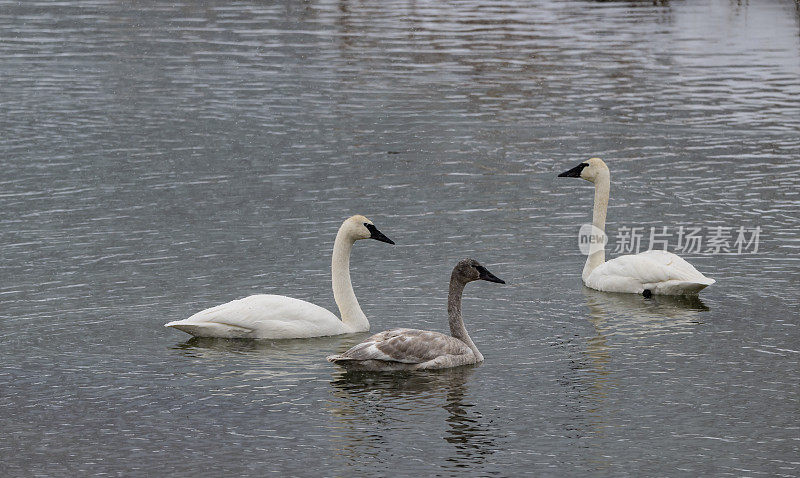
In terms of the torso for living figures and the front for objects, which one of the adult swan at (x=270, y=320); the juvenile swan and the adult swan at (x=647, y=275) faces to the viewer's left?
the adult swan at (x=647, y=275)

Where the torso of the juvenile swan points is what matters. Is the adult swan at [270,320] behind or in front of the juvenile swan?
behind

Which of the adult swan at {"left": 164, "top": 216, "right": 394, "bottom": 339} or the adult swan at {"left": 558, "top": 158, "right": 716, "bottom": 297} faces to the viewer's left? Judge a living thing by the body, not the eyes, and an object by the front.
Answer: the adult swan at {"left": 558, "top": 158, "right": 716, "bottom": 297}

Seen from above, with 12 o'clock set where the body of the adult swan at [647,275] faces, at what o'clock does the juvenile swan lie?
The juvenile swan is roughly at 10 o'clock from the adult swan.

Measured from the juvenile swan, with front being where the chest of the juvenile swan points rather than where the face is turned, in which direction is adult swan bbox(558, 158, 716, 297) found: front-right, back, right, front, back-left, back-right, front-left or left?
front-left

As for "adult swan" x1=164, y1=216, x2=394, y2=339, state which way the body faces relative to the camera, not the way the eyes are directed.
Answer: to the viewer's right

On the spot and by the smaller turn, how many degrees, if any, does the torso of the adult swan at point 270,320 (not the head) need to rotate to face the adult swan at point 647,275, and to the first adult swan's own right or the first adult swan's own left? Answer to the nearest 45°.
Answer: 0° — it already faces it

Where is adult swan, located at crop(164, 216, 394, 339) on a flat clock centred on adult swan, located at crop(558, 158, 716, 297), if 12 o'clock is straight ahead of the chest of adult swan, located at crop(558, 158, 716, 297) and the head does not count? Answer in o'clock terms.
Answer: adult swan, located at crop(164, 216, 394, 339) is roughly at 11 o'clock from adult swan, located at crop(558, 158, 716, 297).

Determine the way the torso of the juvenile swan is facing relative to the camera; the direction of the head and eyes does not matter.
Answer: to the viewer's right

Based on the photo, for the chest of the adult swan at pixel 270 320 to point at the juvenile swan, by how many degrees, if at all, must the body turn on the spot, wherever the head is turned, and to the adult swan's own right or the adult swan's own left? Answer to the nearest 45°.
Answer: approximately 45° to the adult swan's own right

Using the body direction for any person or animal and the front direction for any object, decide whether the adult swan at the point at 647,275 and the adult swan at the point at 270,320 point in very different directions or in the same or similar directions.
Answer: very different directions

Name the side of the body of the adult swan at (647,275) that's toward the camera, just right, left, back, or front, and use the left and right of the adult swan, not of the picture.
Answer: left
